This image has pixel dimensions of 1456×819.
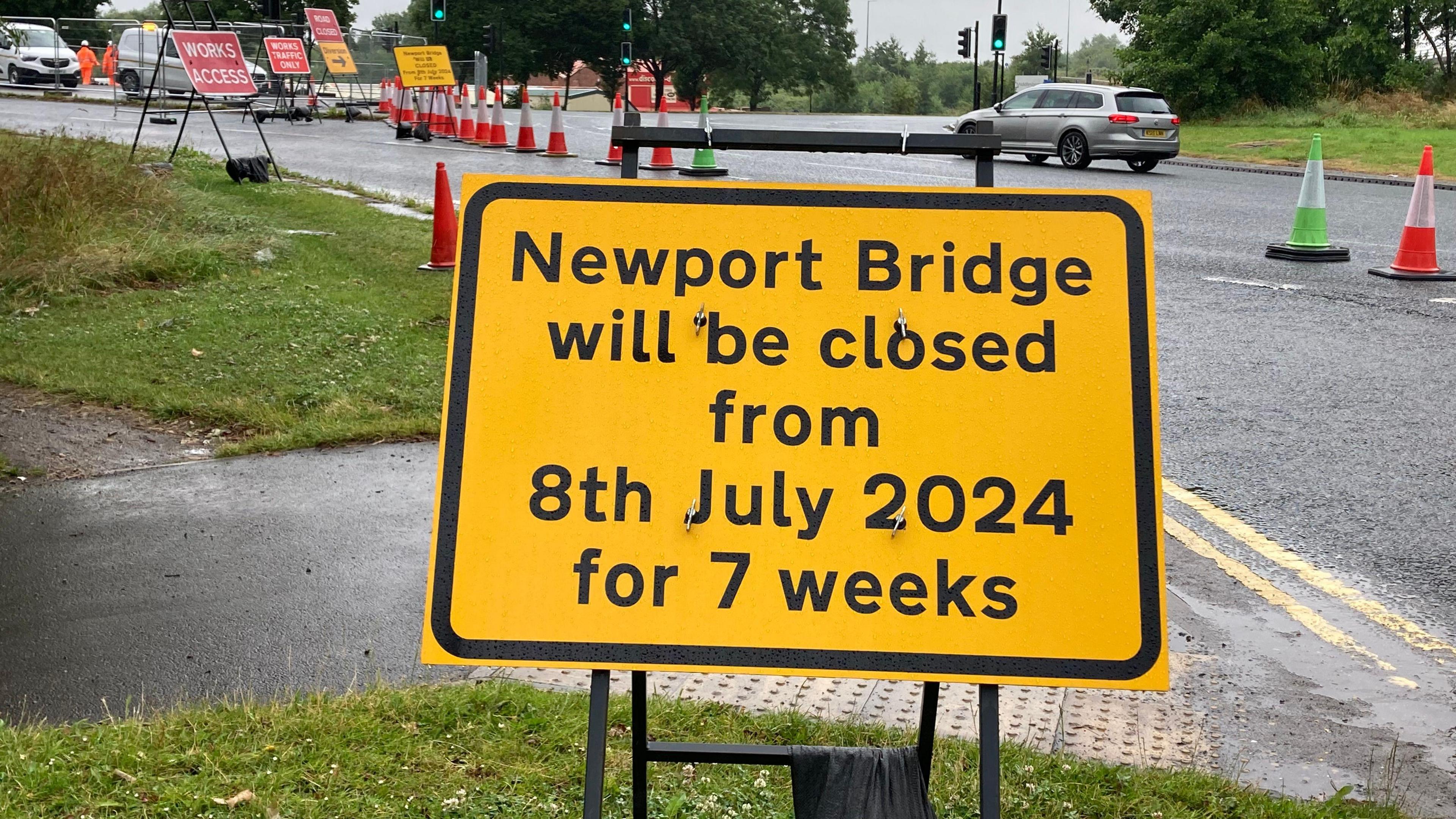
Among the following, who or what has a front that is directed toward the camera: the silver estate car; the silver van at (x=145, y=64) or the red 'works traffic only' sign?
the red 'works traffic only' sign

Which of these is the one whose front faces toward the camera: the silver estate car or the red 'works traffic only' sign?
the red 'works traffic only' sign

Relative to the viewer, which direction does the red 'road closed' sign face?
toward the camera

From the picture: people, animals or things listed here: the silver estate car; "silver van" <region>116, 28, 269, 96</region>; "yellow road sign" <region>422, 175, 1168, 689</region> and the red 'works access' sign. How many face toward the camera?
2

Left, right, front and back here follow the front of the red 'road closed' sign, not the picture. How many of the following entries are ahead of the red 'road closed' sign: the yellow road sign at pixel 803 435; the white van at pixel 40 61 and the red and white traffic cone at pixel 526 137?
2

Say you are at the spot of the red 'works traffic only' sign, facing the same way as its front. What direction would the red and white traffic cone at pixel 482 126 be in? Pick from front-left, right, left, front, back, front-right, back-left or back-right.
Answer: front-left

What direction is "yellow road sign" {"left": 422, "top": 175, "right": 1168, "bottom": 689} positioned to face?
toward the camera
